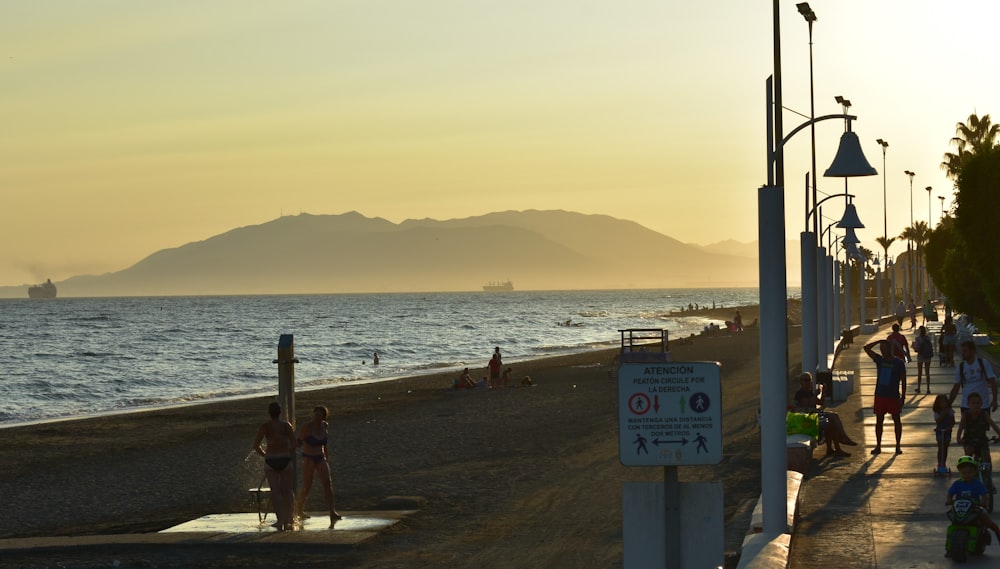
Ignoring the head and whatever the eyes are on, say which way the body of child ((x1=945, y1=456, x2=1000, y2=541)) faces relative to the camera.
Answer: toward the camera

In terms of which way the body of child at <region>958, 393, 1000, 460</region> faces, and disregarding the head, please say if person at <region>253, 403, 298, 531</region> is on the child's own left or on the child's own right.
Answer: on the child's own right

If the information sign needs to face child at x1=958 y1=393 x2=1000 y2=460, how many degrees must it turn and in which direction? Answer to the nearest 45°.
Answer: approximately 135° to its left

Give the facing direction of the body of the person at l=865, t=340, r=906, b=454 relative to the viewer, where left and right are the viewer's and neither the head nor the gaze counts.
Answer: facing the viewer

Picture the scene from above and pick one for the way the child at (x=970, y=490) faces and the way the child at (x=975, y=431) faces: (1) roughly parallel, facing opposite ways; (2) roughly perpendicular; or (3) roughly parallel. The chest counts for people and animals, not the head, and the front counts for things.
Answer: roughly parallel

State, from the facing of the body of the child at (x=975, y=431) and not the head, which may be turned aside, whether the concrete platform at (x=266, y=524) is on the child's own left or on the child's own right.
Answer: on the child's own right

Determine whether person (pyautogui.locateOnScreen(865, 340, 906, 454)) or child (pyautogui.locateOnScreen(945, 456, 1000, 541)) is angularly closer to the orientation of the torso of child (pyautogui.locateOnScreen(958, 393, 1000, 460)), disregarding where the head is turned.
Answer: the child

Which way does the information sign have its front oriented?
toward the camera
